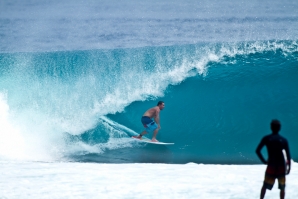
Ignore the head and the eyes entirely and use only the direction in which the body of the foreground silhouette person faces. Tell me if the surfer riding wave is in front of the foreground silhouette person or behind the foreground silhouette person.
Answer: in front

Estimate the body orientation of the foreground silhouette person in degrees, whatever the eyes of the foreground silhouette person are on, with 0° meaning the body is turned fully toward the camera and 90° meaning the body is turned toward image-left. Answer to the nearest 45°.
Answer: approximately 180°
